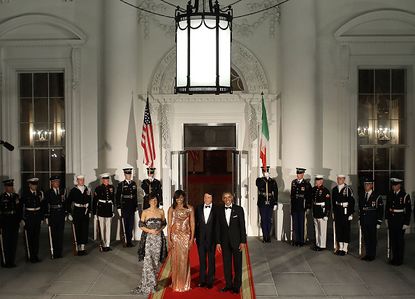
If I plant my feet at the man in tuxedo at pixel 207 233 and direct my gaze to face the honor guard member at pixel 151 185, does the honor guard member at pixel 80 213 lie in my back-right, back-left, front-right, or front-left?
front-left

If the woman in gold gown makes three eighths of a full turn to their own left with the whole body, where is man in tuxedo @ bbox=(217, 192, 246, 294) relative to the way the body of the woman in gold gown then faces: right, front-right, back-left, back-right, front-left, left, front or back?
front-right

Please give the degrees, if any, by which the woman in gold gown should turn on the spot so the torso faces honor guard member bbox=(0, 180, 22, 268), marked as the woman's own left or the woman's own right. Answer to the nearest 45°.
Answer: approximately 135° to the woman's own right

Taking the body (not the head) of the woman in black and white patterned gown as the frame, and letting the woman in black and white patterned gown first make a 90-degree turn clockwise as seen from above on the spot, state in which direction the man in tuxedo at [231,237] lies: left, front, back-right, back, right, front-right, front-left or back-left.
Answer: back

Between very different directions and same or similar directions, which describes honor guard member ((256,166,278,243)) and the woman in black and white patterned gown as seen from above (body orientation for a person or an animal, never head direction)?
same or similar directions

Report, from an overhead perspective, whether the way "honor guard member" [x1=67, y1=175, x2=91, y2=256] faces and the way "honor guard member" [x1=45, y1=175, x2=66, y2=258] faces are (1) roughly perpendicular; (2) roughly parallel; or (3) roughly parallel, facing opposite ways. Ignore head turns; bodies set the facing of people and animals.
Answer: roughly parallel

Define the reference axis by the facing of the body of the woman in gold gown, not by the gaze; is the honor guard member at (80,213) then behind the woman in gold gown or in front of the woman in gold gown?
behind

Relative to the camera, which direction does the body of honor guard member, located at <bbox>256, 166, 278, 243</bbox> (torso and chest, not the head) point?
toward the camera

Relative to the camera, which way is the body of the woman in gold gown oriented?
toward the camera

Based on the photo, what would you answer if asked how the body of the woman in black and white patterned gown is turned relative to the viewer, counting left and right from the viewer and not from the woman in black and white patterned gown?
facing the viewer

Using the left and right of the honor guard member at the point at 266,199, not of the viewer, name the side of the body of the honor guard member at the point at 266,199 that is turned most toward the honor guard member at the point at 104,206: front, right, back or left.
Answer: right

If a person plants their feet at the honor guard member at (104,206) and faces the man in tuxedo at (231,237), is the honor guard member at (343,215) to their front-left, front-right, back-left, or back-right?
front-left
